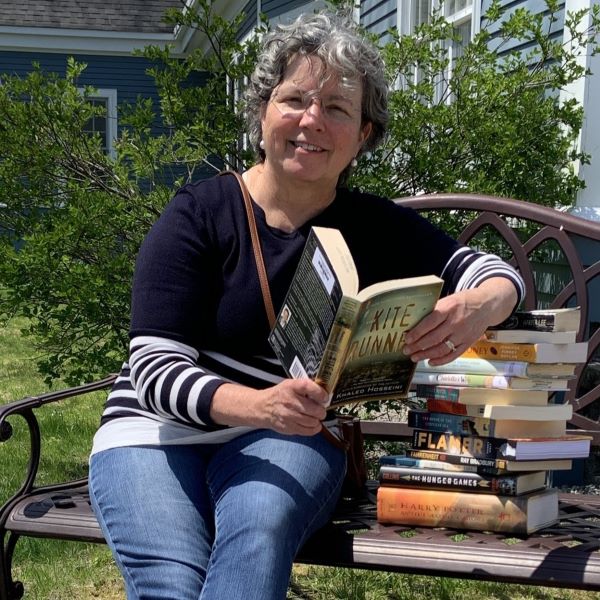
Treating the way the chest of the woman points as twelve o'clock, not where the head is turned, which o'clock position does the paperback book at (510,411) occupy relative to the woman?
The paperback book is roughly at 9 o'clock from the woman.

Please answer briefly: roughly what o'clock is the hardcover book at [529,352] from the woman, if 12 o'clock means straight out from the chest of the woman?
The hardcover book is roughly at 9 o'clock from the woman.

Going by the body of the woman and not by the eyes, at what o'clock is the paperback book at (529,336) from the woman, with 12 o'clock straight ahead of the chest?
The paperback book is roughly at 9 o'clock from the woman.

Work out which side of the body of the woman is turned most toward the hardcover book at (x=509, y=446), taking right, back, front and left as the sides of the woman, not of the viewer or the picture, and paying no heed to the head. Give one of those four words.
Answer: left

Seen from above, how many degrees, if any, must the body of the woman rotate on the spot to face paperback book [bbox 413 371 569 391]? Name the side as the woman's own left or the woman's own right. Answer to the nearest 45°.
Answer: approximately 90° to the woman's own left

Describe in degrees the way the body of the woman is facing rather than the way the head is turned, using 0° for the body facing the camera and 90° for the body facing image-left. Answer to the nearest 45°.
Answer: approximately 0°

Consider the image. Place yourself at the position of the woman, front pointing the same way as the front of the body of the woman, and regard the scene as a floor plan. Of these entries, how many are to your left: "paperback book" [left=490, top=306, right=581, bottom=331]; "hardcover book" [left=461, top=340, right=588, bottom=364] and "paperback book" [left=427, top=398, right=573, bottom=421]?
3

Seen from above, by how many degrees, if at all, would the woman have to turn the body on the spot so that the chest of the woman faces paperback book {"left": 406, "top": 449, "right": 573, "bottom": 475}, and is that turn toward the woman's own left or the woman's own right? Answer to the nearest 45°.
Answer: approximately 90° to the woman's own left

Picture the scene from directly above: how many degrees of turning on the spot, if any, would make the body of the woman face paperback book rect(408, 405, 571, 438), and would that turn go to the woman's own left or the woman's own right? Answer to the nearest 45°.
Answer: approximately 90° to the woman's own left

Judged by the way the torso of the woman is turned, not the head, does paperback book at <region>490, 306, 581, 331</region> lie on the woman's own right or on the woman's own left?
on the woman's own left

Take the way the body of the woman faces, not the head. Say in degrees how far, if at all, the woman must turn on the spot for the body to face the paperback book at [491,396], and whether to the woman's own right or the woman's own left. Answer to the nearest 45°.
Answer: approximately 90° to the woman's own left

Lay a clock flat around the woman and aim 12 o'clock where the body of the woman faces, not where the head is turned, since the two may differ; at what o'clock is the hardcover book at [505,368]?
The hardcover book is roughly at 9 o'clock from the woman.
